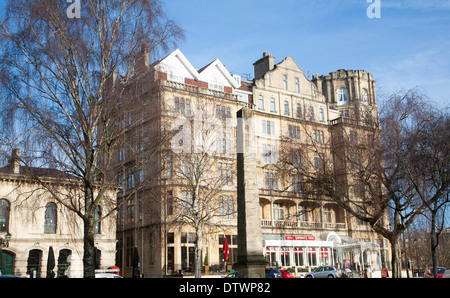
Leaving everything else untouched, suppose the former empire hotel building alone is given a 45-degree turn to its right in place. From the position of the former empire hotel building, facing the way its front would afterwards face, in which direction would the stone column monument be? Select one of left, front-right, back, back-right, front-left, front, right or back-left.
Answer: front

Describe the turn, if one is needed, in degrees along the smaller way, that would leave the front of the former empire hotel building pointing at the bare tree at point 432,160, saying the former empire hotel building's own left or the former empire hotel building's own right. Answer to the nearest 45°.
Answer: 0° — it already faces it

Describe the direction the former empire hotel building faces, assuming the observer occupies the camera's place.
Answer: facing the viewer and to the right of the viewer

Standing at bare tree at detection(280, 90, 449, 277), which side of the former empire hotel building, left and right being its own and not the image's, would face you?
front
